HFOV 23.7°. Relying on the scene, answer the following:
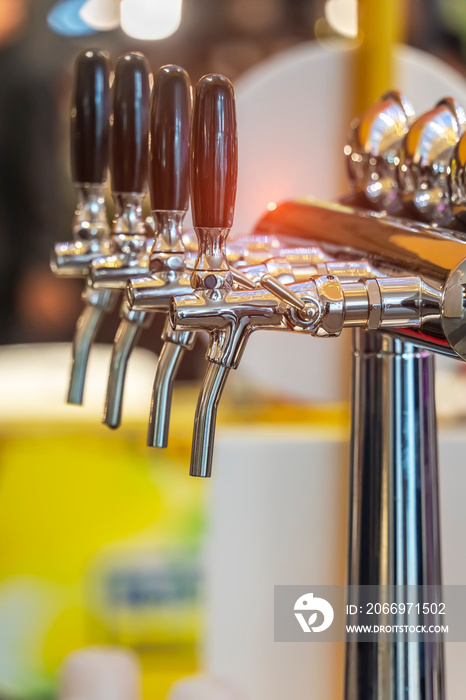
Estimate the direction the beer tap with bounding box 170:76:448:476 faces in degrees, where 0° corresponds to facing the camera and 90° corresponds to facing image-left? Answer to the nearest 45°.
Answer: approximately 90°

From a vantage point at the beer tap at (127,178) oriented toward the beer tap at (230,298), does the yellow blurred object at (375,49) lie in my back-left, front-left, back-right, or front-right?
back-left

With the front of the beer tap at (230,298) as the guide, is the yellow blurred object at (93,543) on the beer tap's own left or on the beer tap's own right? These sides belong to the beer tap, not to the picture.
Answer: on the beer tap's own right
